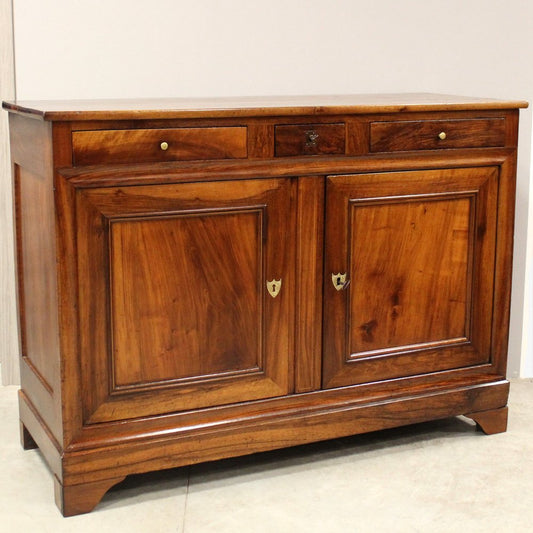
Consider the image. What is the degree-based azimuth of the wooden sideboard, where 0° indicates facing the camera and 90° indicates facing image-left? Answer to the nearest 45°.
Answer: approximately 315°
